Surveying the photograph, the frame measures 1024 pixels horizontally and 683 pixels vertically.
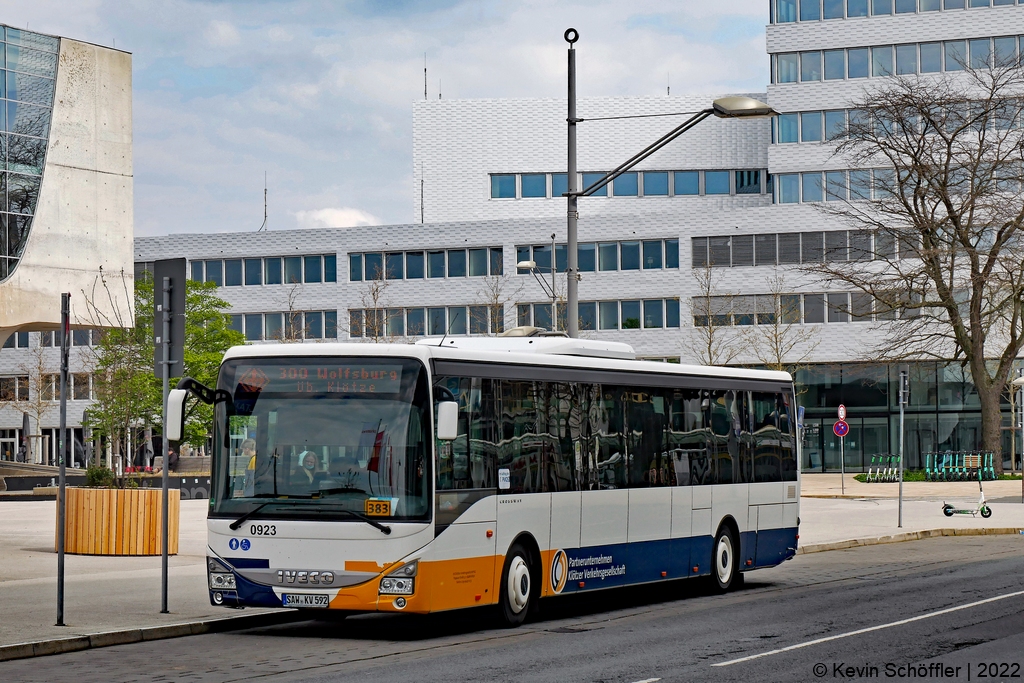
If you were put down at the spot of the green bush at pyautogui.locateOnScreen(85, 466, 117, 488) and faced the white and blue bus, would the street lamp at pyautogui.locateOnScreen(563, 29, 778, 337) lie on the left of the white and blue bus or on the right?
left

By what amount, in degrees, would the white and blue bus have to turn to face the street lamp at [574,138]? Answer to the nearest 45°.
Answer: approximately 135° to its right

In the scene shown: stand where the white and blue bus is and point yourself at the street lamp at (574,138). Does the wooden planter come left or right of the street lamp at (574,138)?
left

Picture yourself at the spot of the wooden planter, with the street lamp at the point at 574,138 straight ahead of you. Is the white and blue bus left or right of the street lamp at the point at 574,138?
right

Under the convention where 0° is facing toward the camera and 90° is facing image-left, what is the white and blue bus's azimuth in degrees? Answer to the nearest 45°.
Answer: approximately 45°

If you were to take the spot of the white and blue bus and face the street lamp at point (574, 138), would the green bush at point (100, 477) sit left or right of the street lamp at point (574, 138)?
left

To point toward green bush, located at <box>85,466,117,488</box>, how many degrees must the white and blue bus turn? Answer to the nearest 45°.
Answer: approximately 90° to its right

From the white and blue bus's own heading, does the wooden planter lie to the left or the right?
on its right
